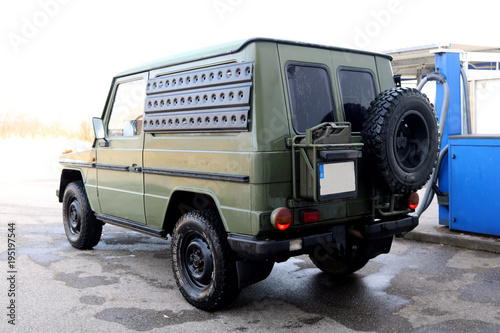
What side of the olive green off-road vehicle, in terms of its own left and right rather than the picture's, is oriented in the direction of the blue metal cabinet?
right

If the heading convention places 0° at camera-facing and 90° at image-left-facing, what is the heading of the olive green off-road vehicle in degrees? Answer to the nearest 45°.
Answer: approximately 135°
